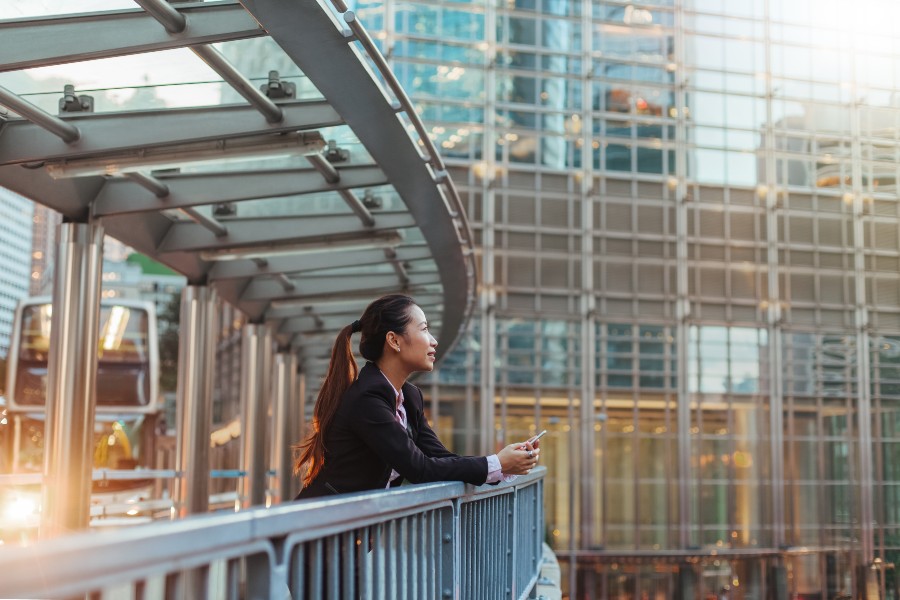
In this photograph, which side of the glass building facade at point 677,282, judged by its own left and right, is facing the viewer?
front

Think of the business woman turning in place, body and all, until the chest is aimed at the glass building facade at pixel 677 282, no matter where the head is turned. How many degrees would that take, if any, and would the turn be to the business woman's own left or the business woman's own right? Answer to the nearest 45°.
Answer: approximately 90° to the business woman's own left

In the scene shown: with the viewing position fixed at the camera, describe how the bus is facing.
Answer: facing the viewer

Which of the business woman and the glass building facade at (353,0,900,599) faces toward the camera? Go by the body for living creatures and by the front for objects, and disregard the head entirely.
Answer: the glass building facade

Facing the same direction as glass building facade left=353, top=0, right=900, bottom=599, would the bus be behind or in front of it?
in front

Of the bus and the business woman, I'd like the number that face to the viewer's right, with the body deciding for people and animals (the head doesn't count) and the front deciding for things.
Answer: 1

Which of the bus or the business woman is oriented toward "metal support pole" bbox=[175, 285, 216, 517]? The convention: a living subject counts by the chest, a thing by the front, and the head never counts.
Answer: the bus

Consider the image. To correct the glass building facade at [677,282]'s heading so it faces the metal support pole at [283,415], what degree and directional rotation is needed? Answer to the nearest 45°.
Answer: approximately 45° to its right

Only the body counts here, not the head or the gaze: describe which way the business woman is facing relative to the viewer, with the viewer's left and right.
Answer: facing to the right of the viewer

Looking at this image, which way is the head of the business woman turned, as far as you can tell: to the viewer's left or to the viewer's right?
to the viewer's right

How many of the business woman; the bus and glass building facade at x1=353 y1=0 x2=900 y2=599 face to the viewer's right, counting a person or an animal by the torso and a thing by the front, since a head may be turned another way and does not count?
1

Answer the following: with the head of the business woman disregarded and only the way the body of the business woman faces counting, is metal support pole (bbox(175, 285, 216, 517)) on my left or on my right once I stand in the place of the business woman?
on my left

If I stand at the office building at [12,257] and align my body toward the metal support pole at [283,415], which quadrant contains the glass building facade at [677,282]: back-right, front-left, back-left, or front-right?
front-left

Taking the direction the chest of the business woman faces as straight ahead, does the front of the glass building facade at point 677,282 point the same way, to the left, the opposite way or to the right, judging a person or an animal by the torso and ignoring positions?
to the right

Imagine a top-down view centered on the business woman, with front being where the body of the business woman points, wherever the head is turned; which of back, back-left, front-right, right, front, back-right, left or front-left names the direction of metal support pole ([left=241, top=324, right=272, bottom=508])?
left

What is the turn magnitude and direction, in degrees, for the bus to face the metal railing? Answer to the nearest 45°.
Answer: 0° — it already faces it

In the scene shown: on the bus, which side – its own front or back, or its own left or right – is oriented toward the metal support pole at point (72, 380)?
front
